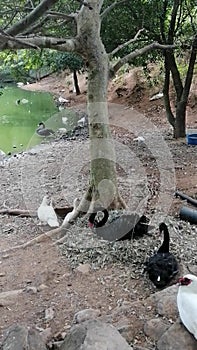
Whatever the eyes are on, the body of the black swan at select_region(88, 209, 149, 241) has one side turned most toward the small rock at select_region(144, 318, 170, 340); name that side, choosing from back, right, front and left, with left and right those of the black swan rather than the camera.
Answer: left

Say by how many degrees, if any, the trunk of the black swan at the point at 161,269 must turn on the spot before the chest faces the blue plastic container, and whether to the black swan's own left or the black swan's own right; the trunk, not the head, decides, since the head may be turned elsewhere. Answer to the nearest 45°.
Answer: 0° — it already faces it

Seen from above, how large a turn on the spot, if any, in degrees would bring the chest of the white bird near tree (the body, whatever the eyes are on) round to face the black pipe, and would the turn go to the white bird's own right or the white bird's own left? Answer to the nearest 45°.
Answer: approximately 135° to the white bird's own right

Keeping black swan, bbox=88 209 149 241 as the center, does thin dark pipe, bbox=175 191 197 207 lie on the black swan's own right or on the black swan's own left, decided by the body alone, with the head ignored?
on the black swan's own right

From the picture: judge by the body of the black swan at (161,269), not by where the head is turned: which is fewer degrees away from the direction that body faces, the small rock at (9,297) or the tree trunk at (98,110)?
the tree trunk

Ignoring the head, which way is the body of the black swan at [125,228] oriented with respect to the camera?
to the viewer's left

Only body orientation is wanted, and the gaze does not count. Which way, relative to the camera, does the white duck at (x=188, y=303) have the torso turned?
to the viewer's left

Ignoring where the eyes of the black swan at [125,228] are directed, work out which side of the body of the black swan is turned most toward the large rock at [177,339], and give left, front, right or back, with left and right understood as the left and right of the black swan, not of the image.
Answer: left
